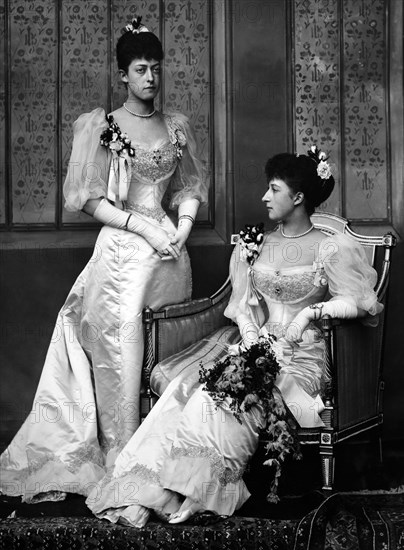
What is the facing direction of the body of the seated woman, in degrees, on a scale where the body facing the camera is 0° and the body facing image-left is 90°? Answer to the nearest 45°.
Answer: approximately 45°

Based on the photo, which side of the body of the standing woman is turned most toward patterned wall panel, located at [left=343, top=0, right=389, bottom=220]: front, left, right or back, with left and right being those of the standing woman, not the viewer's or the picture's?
left

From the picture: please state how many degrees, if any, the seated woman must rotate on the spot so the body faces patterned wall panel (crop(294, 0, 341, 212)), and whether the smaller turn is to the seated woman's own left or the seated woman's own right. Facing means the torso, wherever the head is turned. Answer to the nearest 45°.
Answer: approximately 135° to the seated woman's own right

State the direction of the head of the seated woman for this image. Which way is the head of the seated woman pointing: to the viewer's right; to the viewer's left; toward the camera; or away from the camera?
to the viewer's left

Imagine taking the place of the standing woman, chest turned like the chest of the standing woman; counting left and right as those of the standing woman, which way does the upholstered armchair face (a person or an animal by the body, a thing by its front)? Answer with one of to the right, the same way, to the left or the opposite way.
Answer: to the right

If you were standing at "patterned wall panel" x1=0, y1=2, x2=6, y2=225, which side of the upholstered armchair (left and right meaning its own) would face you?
right
